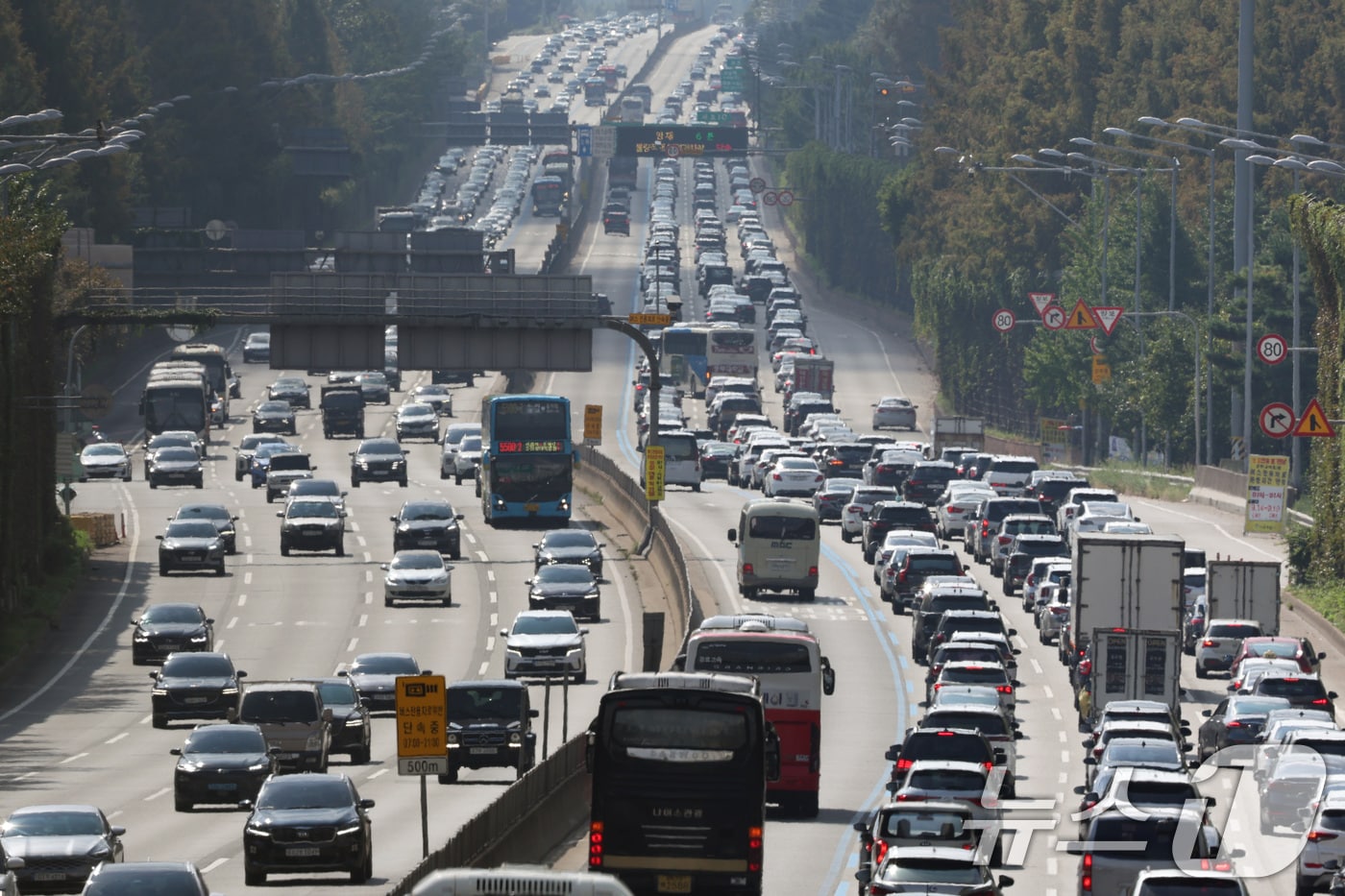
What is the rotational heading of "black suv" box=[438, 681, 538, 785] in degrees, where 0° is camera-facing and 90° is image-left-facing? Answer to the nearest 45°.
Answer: approximately 0°

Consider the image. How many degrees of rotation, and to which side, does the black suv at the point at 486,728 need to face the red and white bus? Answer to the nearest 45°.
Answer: approximately 45° to its left

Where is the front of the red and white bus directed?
away from the camera

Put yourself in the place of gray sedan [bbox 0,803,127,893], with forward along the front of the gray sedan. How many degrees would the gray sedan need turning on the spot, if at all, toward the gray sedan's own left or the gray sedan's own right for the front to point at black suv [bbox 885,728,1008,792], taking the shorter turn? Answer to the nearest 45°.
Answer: approximately 90° to the gray sedan's own left

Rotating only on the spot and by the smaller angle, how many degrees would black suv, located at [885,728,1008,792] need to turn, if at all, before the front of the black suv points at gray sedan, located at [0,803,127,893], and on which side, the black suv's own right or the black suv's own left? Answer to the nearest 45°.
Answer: approximately 135° to the black suv's own left

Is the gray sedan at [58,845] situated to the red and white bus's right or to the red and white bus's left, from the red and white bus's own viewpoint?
on its left

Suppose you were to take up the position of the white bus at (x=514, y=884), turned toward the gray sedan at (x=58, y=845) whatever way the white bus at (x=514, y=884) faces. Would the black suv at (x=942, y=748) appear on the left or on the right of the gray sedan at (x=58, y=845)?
right

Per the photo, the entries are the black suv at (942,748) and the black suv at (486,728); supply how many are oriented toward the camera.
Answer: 1

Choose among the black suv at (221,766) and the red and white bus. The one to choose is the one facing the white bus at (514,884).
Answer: the black suv

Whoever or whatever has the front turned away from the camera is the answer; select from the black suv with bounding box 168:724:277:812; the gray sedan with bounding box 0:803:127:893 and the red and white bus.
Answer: the red and white bus

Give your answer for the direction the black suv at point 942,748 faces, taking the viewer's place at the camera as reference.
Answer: facing away from the viewer
